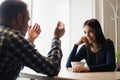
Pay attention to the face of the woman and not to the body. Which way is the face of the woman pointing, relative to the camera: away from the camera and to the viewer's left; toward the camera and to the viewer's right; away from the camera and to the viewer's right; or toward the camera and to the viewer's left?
toward the camera and to the viewer's left

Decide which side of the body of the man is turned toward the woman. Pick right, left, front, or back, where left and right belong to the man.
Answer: front

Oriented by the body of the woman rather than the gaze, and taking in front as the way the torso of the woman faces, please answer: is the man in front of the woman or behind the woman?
in front

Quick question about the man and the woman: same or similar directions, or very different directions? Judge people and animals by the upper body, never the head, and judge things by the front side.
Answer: very different directions

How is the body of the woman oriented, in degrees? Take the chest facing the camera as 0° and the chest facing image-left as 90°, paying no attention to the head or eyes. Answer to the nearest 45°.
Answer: approximately 45°

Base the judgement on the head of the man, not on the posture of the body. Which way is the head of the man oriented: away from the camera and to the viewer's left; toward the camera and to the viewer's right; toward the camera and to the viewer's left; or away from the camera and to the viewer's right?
away from the camera and to the viewer's right

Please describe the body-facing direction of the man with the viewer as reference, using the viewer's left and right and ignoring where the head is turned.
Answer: facing away from the viewer and to the right of the viewer
